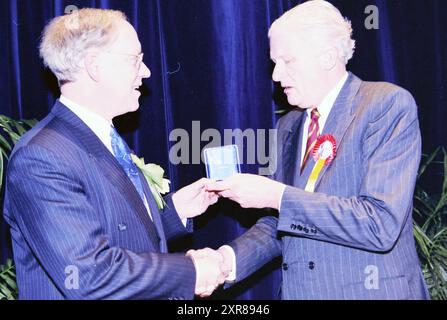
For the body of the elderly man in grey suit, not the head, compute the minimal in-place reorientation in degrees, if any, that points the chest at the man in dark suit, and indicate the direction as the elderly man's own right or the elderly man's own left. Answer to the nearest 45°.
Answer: approximately 45° to the elderly man's own right

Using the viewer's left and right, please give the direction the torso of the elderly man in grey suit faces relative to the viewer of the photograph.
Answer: facing the viewer and to the left of the viewer

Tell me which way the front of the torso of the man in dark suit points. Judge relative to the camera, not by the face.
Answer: to the viewer's right

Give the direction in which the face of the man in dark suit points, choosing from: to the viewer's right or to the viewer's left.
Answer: to the viewer's right

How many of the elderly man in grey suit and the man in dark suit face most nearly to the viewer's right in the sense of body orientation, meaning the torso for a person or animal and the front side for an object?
1

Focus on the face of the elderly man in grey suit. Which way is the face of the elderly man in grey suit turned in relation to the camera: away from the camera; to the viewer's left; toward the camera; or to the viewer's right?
to the viewer's left

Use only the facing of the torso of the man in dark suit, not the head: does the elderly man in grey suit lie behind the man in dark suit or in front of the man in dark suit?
in front

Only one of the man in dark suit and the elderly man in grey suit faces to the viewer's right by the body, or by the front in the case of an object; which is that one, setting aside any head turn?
the man in dark suit
